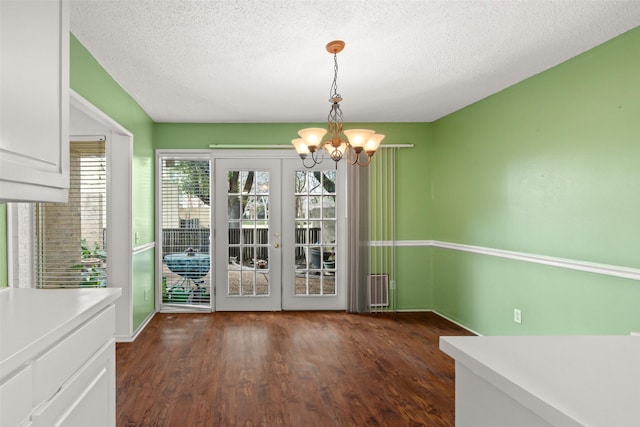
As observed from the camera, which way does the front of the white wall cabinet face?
facing the viewer and to the right of the viewer

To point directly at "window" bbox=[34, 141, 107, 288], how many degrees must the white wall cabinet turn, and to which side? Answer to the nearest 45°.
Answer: approximately 135° to its left

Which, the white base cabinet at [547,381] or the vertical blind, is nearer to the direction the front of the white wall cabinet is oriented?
the white base cabinet

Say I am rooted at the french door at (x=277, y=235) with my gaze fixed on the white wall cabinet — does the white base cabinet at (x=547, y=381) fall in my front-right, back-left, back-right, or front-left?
front-left

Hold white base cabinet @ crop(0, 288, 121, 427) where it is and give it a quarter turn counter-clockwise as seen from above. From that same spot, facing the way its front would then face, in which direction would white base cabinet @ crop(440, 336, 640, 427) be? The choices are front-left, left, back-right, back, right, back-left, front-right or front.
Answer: right

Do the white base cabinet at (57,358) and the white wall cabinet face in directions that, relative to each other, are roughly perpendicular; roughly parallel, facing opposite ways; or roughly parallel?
roughly parallel

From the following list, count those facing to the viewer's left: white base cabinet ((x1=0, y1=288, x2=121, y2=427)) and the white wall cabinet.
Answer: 0

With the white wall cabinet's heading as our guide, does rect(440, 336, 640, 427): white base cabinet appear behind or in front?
in front

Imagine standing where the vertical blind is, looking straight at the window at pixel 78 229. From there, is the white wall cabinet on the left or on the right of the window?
left

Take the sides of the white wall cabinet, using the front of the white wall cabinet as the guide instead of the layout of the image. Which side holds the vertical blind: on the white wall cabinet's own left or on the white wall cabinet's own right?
on the white wall cabinet's own left

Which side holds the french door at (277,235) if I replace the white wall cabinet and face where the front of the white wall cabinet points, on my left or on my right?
on my left

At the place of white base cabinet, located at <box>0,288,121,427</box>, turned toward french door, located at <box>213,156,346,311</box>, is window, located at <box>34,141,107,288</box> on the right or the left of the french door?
left
